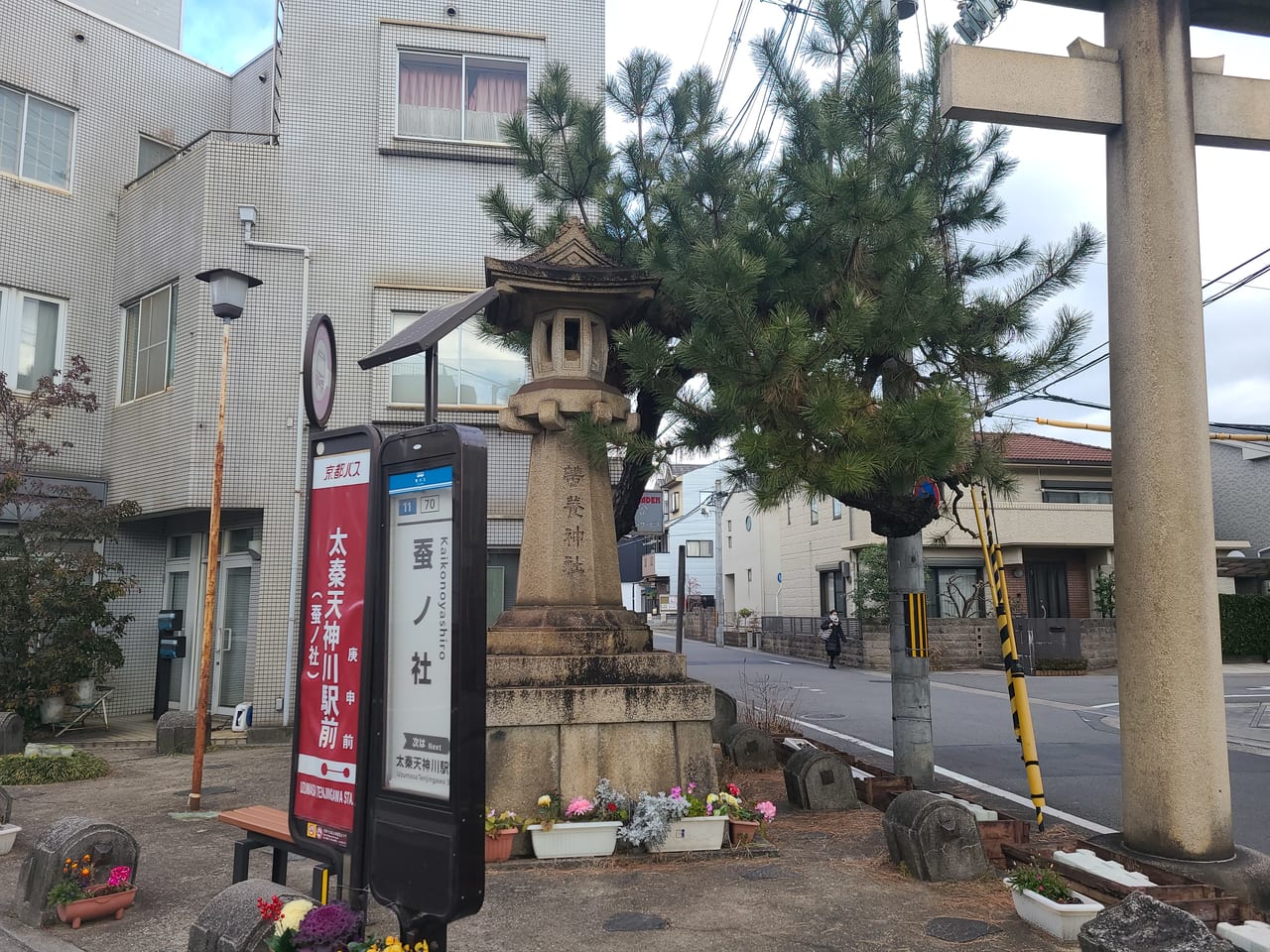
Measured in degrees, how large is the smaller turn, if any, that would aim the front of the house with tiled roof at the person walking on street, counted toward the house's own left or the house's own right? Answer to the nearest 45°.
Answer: approximately 45° to the house's own right

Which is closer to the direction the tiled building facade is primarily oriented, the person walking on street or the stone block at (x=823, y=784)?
the stone block

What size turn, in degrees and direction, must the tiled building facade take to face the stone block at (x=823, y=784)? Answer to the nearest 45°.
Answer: approximately 45° to its left

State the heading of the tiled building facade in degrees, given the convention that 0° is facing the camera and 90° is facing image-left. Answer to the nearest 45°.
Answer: approximately 0°

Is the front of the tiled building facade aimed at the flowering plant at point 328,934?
yes
